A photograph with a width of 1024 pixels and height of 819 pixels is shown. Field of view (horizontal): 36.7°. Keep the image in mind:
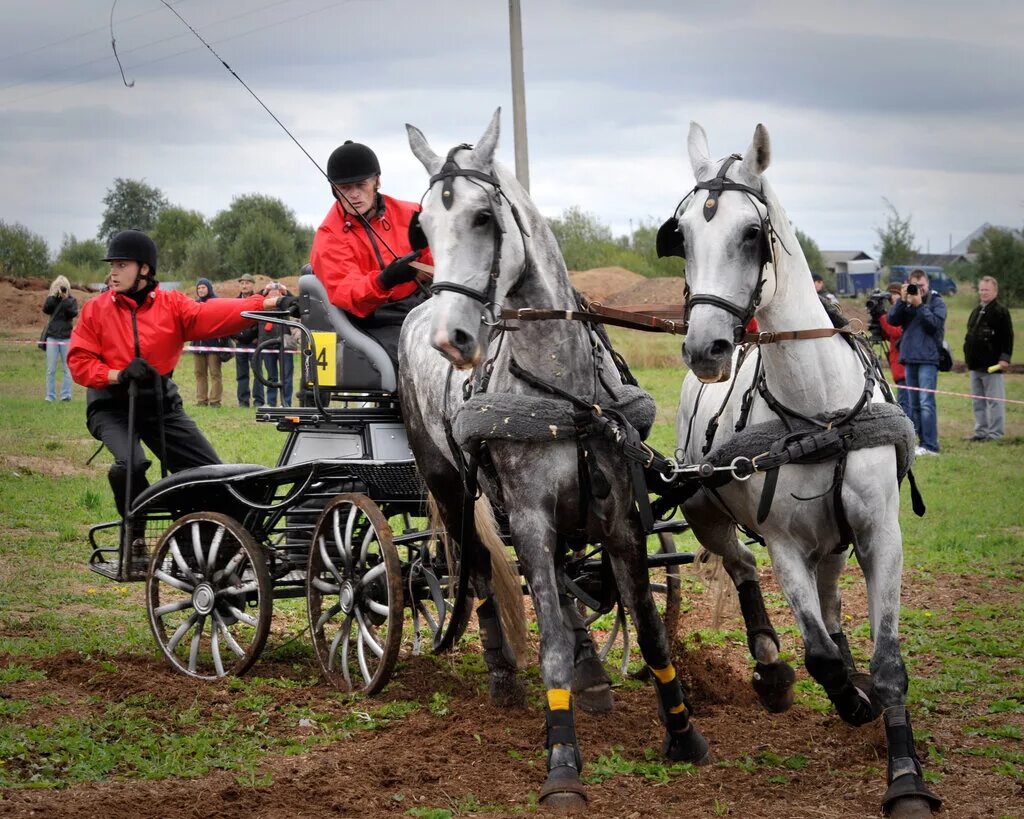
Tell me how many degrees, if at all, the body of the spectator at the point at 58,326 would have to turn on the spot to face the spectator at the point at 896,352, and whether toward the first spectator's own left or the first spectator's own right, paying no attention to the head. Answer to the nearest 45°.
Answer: approximately 45° to the first spectator's own left

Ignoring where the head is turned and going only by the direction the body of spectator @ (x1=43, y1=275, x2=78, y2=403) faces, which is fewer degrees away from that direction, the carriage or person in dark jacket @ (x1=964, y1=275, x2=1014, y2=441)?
the carriage

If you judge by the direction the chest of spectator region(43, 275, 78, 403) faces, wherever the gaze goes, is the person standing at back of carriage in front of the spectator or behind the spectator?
in front

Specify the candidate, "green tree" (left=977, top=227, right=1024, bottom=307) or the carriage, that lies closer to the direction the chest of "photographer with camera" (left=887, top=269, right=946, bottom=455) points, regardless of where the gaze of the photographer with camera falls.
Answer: the carriage

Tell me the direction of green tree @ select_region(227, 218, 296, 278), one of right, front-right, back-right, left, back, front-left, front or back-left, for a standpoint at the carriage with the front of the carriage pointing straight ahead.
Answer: back-left

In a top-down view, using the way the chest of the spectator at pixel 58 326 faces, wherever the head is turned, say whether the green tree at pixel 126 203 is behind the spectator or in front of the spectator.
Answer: behind

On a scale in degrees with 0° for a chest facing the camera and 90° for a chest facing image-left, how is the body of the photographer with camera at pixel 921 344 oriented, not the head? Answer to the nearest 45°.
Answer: approximately 45°

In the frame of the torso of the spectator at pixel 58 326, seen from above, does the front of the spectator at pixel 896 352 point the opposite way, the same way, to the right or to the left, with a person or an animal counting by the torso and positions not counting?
to the right

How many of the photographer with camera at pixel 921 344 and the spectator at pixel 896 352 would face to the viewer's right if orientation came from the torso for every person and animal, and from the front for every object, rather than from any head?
0

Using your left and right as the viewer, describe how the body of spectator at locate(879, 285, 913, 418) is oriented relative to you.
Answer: facing the viewer and to the left of the viewer

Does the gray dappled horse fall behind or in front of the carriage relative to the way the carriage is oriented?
in front

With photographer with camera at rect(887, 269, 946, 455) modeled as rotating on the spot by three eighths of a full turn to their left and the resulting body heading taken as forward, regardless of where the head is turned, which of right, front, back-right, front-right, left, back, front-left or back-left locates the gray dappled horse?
right

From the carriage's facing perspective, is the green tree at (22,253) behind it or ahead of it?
behind

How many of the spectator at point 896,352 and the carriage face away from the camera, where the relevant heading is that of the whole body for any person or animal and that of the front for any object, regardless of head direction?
0

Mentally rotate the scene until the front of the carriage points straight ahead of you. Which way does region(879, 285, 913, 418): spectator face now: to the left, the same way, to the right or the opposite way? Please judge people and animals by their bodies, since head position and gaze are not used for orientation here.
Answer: to the right

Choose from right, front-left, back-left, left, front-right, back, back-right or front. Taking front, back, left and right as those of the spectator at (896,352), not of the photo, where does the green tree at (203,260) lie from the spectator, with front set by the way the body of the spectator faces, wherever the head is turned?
right
